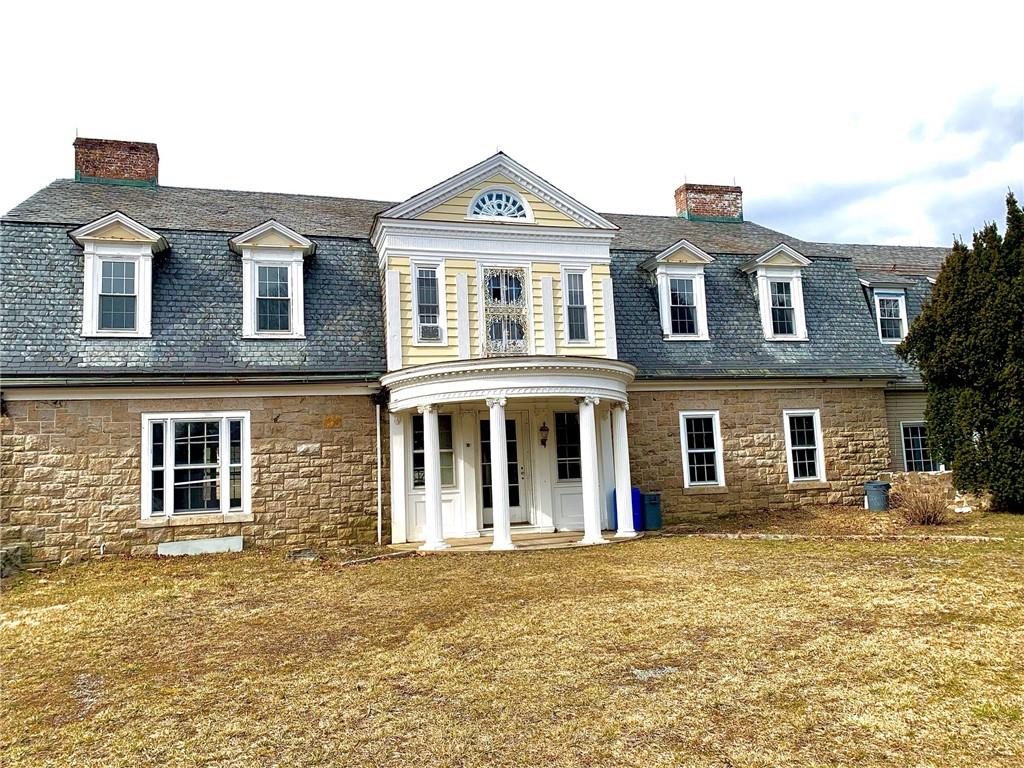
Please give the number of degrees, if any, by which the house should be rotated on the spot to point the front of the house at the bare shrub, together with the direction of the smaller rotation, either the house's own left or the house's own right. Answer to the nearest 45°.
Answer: approximately 90° to the house's own left

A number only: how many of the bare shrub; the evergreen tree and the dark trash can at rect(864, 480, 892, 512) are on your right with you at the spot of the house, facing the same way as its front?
0

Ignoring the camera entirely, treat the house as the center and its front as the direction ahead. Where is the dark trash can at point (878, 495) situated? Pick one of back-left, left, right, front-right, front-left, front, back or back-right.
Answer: left

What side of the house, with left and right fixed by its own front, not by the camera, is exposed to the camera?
front

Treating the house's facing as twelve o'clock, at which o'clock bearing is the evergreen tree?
The evergreen tree is roughly at 9 o'clock from the house.
